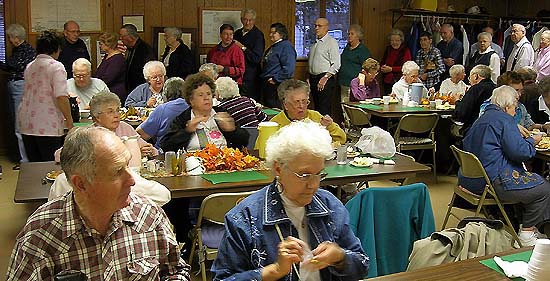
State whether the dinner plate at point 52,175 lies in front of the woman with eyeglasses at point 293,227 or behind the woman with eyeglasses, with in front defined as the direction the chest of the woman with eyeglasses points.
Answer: behind

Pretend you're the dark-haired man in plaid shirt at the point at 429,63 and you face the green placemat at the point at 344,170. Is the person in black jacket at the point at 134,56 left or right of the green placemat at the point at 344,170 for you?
right

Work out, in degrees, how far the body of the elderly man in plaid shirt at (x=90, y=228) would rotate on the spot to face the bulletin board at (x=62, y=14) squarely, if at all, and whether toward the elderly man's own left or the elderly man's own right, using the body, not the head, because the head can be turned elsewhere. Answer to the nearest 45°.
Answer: approximately 135° to the elderly man's own left

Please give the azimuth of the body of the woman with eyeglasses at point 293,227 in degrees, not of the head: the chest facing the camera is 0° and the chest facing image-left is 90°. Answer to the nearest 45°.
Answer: approximately 315°

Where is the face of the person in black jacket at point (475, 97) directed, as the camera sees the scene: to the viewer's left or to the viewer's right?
to the viewer's left

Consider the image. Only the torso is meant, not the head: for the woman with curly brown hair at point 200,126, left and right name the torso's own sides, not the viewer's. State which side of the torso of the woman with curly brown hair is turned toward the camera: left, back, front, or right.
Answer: front

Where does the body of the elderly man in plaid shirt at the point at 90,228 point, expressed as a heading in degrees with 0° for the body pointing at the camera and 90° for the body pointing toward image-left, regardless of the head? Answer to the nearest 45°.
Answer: approximately 315°

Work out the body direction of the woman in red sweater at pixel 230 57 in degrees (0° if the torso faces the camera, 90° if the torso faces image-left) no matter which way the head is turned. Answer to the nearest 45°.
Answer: approximately 45°

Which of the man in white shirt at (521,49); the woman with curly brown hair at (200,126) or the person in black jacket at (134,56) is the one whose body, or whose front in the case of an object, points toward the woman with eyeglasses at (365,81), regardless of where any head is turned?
the man in white shirt

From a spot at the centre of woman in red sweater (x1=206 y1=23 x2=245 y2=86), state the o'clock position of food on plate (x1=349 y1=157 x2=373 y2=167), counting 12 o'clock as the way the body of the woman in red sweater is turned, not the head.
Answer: The food on plate is roughly at 10 o'clock from the woman in red sweater.

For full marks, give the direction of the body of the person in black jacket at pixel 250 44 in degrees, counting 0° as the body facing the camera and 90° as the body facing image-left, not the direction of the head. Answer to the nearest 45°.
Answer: approximately 45°

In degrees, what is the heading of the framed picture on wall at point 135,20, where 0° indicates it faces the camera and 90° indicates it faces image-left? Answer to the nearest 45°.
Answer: approximately 0°

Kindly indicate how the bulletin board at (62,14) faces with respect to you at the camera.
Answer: facing the viewer
